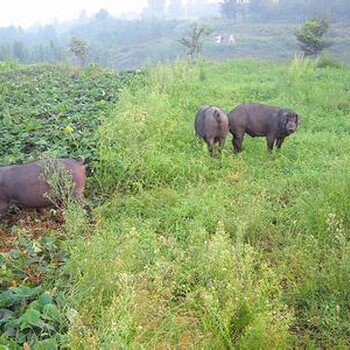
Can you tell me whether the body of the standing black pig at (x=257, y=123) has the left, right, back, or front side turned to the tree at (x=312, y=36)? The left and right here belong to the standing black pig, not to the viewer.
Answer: left

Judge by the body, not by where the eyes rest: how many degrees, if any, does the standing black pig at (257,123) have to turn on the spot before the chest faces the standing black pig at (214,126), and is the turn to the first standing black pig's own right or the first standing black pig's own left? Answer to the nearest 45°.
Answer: approximately 135° to the first standing black pig's own right

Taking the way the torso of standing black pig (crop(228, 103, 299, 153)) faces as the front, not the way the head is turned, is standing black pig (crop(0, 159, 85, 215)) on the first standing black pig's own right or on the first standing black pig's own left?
on the first standing black pig's own right

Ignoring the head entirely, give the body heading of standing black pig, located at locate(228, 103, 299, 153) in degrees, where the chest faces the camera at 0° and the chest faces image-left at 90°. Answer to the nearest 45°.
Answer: approximately 270°

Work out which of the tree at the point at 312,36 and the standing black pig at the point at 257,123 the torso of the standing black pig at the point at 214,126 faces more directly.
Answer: the tree

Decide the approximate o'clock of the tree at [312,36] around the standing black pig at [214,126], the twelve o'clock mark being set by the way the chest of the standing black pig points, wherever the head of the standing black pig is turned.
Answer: The tree is roughly at 2 o'clock from the standing black pig.

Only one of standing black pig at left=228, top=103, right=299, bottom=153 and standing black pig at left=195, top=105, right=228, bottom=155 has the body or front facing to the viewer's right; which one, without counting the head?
standing black pig at left=228, top=103, right=299, bottom=153

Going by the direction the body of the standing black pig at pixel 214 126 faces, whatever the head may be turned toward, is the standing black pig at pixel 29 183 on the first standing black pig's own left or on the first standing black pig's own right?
on the first standing black pig's own left

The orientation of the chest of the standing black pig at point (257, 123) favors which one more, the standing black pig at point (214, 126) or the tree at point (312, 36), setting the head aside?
the tree

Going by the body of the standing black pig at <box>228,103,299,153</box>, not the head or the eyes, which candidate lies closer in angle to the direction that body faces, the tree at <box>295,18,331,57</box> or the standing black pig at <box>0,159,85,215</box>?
the tree

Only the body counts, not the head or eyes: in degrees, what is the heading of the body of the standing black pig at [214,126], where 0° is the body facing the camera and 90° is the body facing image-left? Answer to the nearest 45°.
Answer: approximately 135°

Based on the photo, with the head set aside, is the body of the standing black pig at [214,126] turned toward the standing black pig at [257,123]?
no

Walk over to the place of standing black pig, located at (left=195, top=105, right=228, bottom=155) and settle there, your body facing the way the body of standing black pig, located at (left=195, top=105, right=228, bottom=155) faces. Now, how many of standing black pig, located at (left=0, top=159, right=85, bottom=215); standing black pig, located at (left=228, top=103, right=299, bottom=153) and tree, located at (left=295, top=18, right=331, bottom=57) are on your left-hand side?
1

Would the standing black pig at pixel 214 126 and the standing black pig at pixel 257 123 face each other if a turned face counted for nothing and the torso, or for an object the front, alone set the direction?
no

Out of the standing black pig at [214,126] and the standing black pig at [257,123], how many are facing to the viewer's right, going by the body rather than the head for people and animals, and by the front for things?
1
